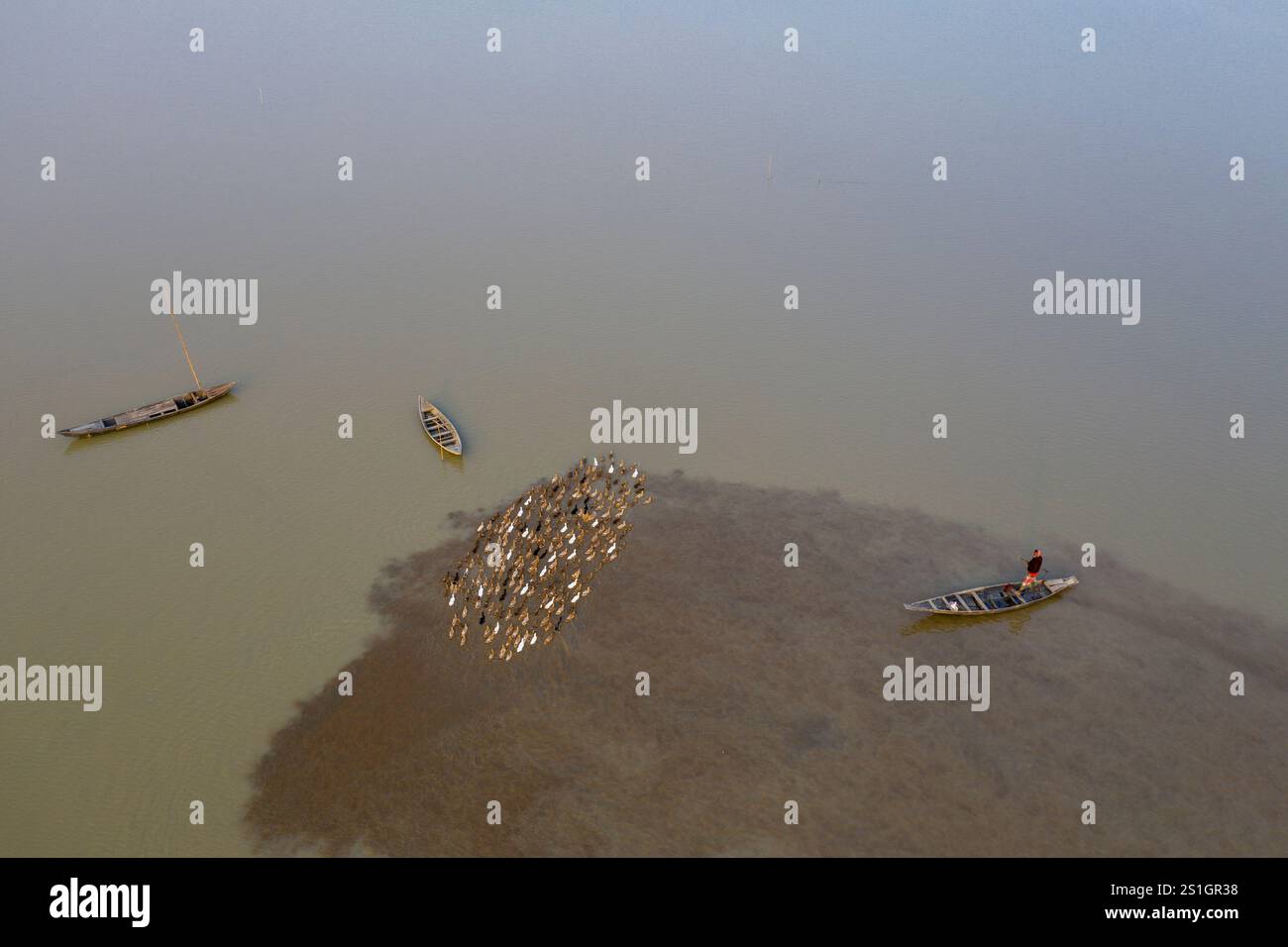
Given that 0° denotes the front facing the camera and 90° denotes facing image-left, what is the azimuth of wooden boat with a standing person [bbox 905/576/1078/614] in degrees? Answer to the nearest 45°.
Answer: approximately 90°

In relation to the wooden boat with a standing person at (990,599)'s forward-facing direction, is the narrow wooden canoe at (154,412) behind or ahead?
ahead

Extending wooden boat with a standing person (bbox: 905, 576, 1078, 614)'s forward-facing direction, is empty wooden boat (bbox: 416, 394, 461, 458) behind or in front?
in front
